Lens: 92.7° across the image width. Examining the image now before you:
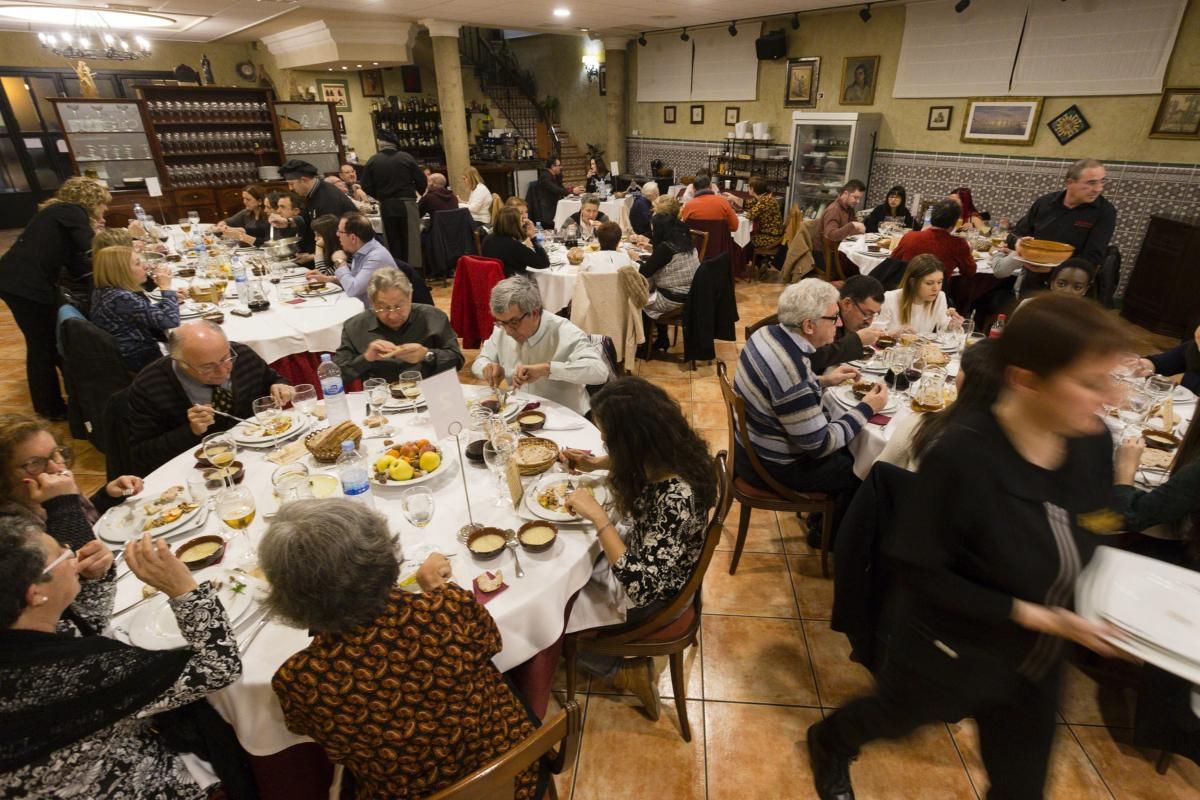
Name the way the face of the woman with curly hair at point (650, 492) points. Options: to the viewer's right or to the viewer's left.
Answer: to the viewer's left

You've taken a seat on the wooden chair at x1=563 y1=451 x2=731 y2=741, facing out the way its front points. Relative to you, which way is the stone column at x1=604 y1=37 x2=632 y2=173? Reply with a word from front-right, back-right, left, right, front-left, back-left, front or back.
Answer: right

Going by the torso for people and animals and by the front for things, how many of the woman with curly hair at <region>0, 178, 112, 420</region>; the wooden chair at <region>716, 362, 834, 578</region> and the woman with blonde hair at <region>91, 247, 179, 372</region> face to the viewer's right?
3

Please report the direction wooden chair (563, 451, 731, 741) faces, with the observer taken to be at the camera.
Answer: facing to the left of the viewer

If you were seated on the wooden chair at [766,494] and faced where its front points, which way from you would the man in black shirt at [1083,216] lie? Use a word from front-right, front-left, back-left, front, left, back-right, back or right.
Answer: front-left

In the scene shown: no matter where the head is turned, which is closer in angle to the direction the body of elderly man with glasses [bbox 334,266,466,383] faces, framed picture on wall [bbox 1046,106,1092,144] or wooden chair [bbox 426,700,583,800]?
the wooden chair

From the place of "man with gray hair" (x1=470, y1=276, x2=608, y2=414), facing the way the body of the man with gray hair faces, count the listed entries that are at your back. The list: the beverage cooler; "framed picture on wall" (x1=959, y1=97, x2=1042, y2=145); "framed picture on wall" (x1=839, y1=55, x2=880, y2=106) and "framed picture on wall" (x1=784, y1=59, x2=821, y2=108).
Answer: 4

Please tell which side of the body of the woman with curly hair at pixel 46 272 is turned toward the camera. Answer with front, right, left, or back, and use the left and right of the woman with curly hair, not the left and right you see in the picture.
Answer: right

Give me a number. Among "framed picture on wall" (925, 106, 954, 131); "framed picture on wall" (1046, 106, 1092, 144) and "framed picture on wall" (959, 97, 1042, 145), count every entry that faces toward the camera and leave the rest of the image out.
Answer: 3

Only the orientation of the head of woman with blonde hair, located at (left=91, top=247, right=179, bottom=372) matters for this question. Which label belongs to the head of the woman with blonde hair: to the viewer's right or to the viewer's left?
to the viewer's right

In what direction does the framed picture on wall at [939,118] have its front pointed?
toward the camera

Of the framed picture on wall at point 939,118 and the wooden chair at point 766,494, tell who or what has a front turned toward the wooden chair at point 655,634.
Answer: the framed picture on wall

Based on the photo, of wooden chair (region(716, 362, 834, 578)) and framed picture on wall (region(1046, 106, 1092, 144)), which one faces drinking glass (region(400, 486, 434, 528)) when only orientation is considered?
the framed picture on wall

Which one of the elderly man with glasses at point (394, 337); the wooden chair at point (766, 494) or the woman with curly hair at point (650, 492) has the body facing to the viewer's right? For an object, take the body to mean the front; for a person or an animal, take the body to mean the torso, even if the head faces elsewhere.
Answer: the wooden chair

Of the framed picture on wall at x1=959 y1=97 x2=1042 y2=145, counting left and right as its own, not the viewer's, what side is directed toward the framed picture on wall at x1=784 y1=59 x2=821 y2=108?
right

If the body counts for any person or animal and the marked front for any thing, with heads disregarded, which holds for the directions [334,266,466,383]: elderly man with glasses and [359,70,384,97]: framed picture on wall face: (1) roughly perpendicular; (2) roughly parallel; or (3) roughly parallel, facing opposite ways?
roughly parallel

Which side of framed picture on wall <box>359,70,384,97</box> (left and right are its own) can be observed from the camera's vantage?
front

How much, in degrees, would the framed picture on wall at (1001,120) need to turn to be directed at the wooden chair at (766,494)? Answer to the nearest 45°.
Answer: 0° — it already faces it

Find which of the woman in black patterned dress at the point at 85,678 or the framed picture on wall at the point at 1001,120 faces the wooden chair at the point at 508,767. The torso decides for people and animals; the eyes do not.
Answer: the framed picture on wall

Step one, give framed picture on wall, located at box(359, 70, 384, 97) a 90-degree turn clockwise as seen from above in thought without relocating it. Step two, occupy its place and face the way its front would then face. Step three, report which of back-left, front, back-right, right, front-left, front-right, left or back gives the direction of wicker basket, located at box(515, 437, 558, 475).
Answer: left

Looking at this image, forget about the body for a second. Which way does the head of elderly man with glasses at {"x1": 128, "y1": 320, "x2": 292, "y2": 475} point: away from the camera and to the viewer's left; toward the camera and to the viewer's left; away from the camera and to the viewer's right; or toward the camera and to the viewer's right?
toward the camera and to the viewer's right
